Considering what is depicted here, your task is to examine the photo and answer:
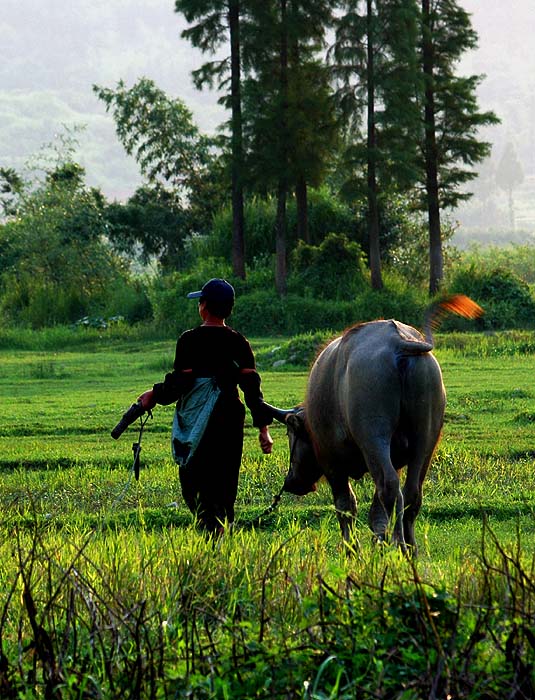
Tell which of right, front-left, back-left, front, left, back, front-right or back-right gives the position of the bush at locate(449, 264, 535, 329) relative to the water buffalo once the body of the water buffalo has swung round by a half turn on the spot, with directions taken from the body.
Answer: back-left

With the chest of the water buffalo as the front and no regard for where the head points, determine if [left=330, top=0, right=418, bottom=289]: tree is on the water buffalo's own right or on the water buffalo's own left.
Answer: on the water buffalo's own right

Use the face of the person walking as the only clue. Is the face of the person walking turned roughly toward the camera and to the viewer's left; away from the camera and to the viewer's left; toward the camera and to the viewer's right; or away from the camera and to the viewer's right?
away from the camera and to the viewer's left

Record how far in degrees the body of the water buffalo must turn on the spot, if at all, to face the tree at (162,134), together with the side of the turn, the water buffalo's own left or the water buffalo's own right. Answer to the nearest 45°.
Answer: approximately 45° to the water buffalo's own right

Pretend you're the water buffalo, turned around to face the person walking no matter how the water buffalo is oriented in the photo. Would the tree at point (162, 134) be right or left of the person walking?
right

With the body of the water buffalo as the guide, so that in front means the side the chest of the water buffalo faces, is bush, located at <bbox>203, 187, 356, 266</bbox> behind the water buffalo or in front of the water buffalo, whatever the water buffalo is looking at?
in front

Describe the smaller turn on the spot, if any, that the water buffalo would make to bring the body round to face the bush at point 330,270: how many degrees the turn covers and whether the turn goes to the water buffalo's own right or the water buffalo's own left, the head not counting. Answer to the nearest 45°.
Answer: approximately 45° to the water buffalo's own right

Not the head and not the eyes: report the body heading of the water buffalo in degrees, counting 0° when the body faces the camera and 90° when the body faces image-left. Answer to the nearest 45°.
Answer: approximately 135°

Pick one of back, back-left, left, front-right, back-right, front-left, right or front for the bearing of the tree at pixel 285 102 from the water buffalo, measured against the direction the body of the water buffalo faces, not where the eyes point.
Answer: front-right
